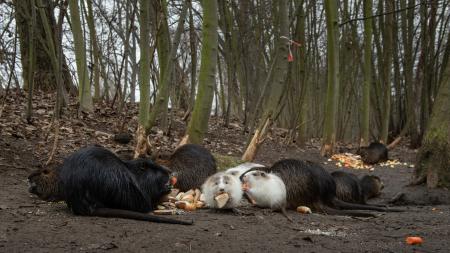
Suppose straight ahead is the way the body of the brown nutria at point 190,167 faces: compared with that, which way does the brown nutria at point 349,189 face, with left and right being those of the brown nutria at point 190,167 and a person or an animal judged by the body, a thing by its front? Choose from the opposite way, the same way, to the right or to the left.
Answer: the opposite way

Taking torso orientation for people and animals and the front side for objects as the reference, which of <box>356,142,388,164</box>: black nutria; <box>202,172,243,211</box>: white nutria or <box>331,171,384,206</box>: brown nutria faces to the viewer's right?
the brown nutria

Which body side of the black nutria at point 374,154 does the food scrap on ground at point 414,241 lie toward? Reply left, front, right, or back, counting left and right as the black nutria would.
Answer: left

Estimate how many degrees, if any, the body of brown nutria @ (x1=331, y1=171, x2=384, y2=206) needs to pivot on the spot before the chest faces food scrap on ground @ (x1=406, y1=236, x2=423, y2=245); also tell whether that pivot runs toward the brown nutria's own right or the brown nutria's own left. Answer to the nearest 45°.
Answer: approximately 90° to the brown nutria's own right

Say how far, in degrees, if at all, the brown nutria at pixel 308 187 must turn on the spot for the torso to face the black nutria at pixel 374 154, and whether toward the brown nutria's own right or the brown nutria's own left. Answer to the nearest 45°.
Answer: approximately 90° to the brown nutria's own right

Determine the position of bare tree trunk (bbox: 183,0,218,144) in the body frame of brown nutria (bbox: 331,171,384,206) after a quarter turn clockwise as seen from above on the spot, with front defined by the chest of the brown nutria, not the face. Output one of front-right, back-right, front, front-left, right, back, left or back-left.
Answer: right

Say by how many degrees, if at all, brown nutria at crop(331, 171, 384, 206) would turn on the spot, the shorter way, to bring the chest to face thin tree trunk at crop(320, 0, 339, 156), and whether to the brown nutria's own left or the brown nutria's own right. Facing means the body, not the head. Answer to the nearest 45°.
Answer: approximately 90° to the brown nutria's own left

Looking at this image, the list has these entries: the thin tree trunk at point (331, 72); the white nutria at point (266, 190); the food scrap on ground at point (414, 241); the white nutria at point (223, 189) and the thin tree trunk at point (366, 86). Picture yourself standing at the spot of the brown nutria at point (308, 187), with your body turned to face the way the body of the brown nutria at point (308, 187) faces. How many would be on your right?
2

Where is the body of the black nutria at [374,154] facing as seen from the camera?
to the viewer's left

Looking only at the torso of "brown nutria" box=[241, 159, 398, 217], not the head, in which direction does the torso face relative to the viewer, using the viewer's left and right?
facing to the left of the viewer
